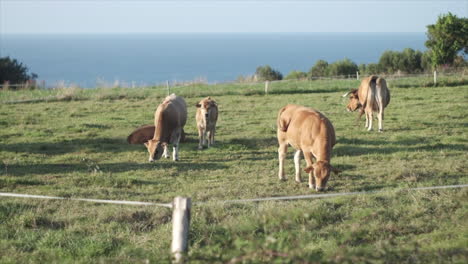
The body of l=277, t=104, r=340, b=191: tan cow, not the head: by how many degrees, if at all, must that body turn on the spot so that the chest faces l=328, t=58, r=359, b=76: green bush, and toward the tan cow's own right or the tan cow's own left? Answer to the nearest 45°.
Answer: approximately 135° to the tan cow's own left

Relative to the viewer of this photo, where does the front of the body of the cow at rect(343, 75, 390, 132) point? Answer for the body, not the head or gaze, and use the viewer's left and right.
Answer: facing away from the viewer and to the left of the viewer

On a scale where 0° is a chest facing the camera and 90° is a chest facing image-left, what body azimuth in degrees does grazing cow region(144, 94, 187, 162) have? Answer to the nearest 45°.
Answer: approximately 45°

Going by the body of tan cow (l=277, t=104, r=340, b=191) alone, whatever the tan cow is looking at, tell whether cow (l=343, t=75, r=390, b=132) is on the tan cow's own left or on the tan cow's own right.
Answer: on the tan cow's own left

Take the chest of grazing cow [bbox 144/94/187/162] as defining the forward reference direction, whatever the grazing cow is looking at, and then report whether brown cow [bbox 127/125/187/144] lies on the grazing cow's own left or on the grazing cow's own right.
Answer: on the grazing cow's own right

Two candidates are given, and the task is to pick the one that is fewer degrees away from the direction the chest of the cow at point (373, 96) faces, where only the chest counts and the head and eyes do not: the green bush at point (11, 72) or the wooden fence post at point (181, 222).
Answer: the green bush

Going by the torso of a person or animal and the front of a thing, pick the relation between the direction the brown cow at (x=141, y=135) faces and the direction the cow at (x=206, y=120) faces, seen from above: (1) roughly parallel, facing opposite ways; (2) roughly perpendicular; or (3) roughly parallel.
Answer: roughly perpendicular

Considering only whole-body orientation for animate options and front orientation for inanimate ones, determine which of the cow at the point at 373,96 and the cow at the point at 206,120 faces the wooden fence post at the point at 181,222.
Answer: the cow at the point at 206,120

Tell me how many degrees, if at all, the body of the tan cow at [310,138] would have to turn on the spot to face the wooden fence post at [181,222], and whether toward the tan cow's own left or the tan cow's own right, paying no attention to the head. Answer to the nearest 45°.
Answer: approximately 45° to the tan cow's own right

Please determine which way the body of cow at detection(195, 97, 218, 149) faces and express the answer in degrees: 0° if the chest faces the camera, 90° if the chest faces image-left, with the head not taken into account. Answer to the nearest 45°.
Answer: approximately 0°

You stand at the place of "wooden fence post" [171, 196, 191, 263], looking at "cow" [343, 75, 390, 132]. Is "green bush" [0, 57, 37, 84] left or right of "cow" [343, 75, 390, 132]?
left
